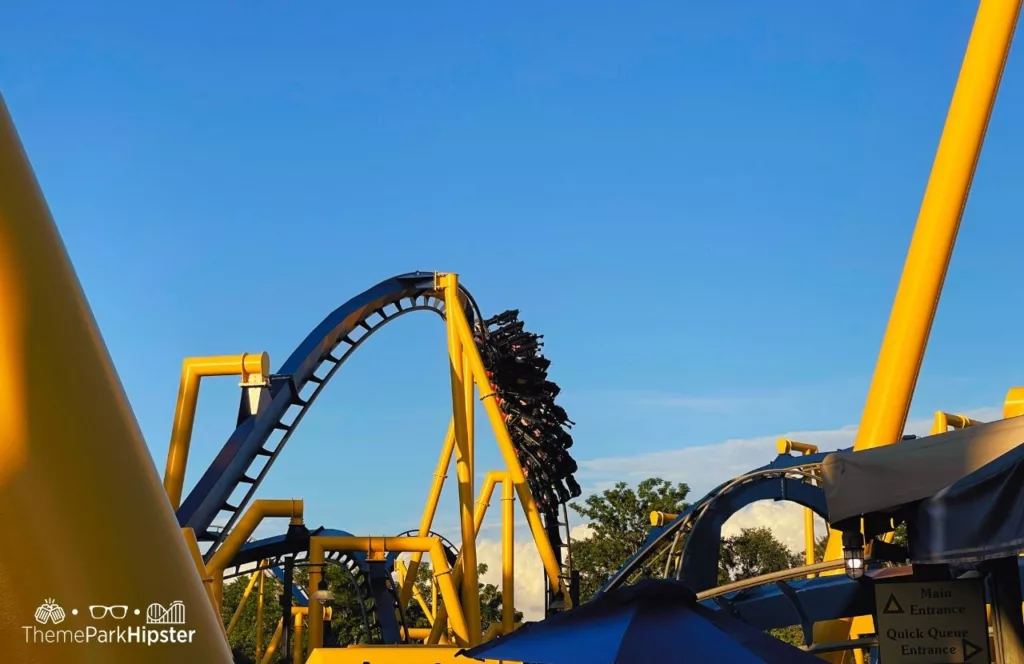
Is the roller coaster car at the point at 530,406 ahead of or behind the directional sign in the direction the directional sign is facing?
behind

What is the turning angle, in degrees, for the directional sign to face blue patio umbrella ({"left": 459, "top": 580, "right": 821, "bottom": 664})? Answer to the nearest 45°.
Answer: approximately 135° to its right

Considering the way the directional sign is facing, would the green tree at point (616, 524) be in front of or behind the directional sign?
behind

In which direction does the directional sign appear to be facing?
toward the camera

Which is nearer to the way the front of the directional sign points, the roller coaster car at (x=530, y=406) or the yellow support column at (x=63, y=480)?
the yellow support column

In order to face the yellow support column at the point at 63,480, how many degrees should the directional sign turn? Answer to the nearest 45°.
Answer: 0° — it already faces it
